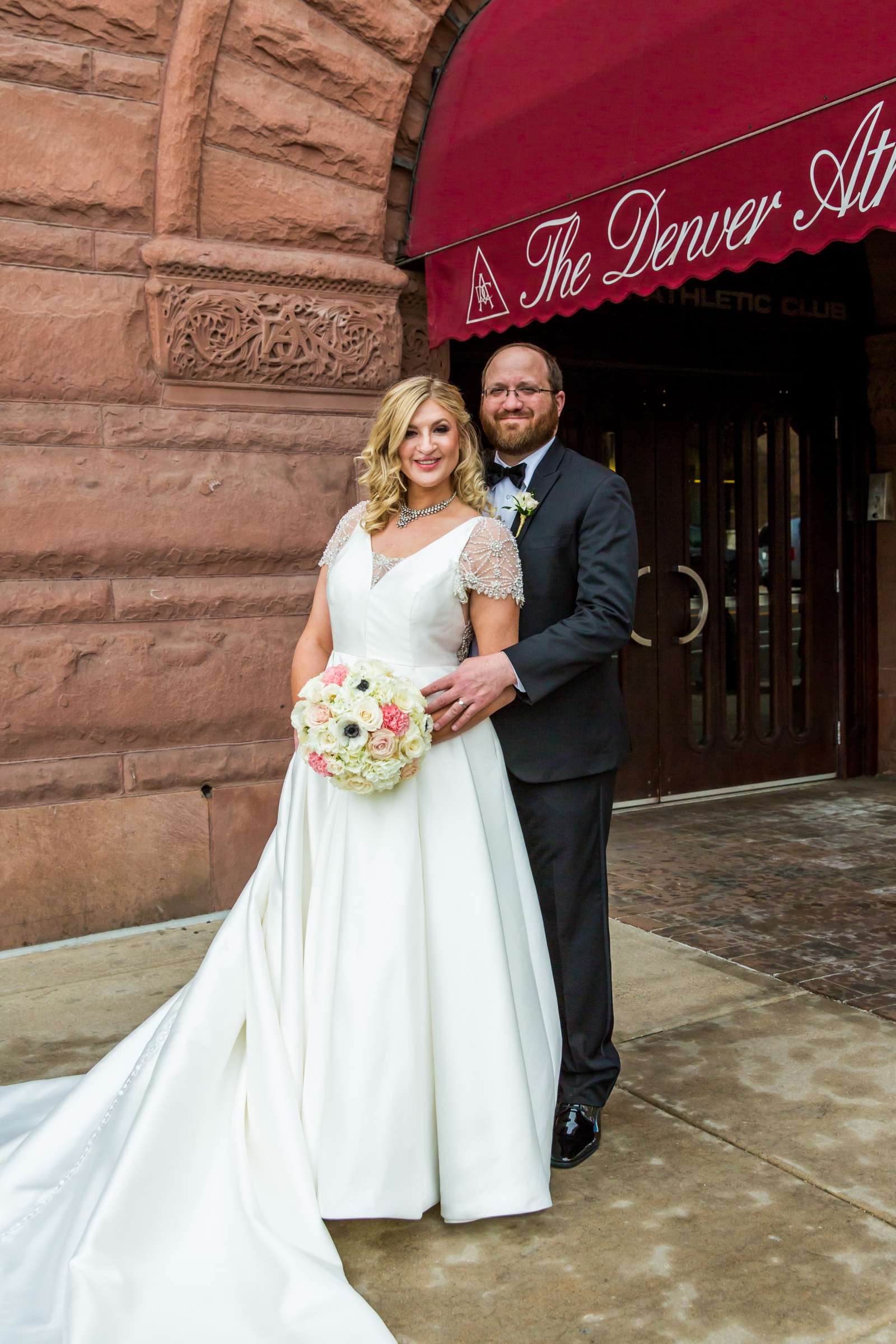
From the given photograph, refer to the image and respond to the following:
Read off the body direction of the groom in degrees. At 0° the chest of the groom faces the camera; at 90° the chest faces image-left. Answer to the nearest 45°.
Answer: approximately 45°

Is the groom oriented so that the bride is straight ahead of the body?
yes
